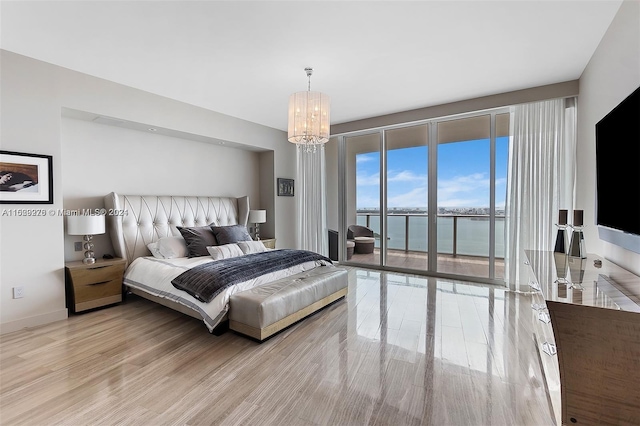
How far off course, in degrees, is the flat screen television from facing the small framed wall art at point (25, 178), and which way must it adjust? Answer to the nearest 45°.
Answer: approximately 45° to its left

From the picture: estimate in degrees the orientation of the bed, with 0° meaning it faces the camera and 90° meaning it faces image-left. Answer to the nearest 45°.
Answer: approximately 315°

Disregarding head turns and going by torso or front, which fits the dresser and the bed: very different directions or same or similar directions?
very different directions

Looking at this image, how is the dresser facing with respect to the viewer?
to the viewer's left

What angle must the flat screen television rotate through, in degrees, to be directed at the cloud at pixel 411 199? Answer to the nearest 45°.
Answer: approximately 45° to its right

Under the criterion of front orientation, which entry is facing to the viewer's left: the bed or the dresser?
the dresser

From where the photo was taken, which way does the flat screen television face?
to the viewer's left

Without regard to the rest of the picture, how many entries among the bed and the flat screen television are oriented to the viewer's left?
1

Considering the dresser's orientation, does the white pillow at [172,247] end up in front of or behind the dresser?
in front

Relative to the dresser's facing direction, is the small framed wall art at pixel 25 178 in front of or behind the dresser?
in front

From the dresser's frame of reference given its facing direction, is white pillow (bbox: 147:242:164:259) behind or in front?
in front
